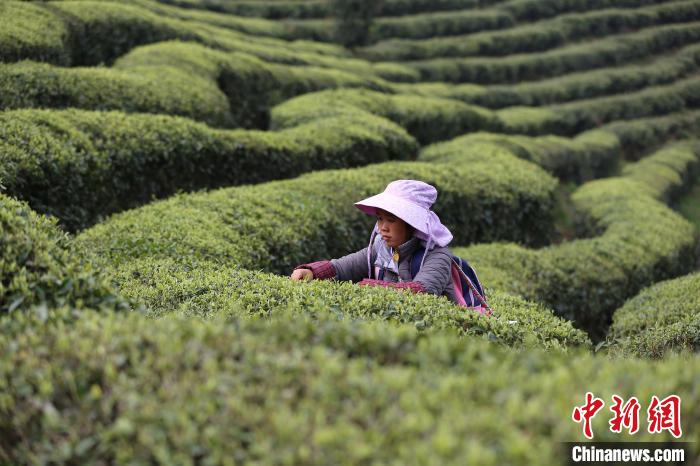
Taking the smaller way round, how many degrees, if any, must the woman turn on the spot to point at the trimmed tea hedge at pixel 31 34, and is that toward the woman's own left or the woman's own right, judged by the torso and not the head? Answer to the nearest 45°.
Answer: approximately 90° to the woman's own right

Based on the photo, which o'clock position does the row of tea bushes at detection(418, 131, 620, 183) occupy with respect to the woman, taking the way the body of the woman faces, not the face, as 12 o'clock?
The row of tea bushes is roughly at 5 o'clock from the woman.

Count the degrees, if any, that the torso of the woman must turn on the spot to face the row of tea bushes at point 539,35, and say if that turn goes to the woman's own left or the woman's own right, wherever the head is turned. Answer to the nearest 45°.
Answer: approximately 135° to the woman's own right

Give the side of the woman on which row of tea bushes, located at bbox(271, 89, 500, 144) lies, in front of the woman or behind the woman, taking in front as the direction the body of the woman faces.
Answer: behind

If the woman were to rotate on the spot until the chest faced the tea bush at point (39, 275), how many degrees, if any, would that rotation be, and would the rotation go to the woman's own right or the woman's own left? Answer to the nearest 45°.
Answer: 0° — they already face it

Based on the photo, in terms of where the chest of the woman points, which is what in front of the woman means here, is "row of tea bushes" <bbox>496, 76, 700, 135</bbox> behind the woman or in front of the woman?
behind

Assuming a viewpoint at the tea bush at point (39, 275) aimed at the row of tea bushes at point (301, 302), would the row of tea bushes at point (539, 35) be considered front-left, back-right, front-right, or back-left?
front-left

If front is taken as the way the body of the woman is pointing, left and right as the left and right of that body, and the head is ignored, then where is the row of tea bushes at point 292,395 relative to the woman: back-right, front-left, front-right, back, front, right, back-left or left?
front-left

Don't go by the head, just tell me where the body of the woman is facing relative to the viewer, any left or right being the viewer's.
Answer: facing the viewer and to the left of the viewer

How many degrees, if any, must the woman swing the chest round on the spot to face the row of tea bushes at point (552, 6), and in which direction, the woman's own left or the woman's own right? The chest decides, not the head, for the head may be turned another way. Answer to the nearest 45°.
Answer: approximately 135° to the woman's own right

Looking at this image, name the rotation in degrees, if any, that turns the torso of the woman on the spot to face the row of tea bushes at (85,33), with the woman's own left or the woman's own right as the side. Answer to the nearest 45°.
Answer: approximately 90° to the woman's own right
